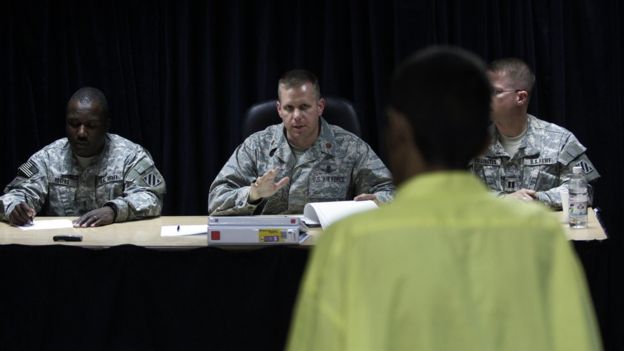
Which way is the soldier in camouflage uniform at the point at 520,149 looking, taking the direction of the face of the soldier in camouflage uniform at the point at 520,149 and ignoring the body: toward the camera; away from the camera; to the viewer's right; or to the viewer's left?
to the viewer's left

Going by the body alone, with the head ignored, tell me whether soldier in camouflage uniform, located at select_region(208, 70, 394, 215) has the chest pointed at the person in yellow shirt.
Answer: yes

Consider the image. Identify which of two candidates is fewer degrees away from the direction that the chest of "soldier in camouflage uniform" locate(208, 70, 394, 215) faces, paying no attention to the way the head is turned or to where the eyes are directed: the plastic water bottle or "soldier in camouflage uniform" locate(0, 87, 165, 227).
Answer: the plastic water bottle

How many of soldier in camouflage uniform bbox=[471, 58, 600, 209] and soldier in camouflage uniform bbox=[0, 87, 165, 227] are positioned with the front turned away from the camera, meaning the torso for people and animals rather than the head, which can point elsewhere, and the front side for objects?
0

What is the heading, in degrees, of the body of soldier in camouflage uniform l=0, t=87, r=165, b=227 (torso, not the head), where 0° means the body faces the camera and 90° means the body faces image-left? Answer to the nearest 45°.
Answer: approximately 0°

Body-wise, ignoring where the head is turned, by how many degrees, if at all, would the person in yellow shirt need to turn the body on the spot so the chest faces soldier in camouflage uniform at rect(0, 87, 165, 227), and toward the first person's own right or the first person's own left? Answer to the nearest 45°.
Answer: approximately 45° to the first person's own left

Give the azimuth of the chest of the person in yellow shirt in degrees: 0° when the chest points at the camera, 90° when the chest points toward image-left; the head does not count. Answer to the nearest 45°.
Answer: approximately 180°

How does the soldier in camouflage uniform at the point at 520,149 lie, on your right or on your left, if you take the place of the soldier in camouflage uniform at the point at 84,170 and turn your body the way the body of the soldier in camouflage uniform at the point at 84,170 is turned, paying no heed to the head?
on your left

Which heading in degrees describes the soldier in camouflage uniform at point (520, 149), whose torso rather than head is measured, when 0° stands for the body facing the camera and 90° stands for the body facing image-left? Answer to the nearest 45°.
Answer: approximately 45°

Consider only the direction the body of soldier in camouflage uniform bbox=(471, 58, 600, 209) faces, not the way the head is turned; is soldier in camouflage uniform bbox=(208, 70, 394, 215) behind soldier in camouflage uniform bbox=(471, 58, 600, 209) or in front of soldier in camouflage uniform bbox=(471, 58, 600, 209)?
in front

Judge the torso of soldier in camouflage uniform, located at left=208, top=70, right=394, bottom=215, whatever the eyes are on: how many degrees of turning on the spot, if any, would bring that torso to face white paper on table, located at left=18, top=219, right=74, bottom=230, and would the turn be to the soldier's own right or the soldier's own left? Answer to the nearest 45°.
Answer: approximately 90° to the soldier's own right
